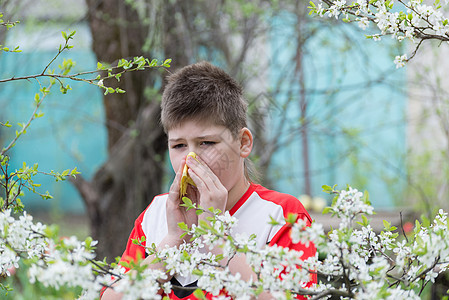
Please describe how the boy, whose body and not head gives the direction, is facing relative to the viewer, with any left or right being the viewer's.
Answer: facing the viewer and to the left of the viewer

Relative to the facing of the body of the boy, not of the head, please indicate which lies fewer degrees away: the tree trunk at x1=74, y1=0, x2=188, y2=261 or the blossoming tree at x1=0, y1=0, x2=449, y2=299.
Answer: the blossoming tree

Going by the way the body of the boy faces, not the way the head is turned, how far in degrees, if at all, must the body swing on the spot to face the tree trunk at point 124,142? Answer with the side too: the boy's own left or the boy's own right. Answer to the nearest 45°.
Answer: approximately 135° to the boy's own right
